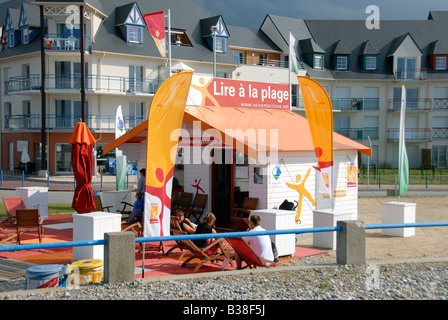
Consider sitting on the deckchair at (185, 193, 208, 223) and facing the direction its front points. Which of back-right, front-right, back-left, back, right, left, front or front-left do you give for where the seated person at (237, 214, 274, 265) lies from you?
front-left

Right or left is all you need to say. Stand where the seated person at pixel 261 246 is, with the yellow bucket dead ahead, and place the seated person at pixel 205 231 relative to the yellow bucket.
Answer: right

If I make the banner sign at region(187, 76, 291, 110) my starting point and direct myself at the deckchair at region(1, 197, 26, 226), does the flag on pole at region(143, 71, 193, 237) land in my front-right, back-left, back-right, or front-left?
front-left

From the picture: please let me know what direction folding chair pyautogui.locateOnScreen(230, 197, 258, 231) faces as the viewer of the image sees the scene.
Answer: facing the viewer and to the left of the viewer

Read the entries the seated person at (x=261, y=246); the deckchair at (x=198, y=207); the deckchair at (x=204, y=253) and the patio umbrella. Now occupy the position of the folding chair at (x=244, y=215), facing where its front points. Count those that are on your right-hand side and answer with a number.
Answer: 2
